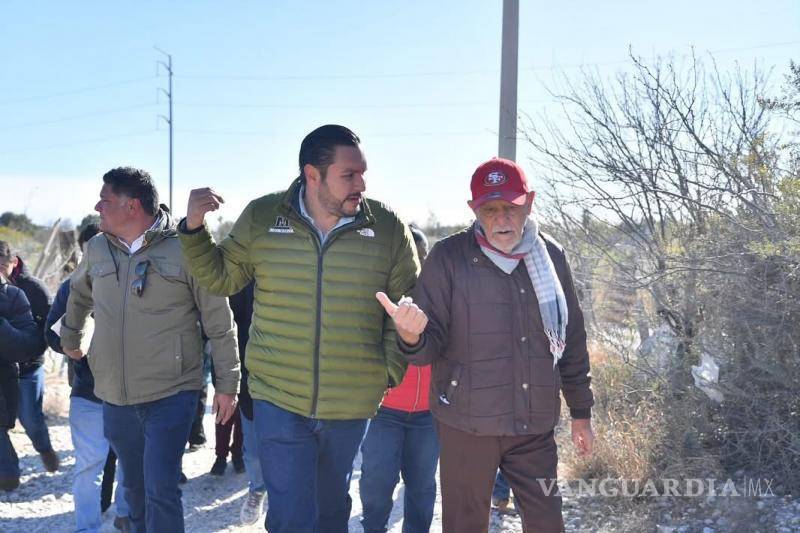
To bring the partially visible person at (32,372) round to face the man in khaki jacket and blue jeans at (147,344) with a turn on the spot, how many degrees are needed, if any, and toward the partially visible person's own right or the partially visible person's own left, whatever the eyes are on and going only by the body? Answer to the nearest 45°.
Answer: approximately 45° to the partially visible person's own left

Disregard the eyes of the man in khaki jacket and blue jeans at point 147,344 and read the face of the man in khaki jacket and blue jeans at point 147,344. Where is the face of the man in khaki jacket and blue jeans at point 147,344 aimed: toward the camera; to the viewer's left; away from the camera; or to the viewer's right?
to the viewer's left

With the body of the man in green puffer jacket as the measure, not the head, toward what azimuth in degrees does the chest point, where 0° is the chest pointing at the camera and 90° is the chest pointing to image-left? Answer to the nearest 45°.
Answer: approximately 0°

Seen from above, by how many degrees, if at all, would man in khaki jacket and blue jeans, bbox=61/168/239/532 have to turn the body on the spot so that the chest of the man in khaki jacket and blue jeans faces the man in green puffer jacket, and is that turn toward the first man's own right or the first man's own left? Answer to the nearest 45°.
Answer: approximately 90° to the first man's own left

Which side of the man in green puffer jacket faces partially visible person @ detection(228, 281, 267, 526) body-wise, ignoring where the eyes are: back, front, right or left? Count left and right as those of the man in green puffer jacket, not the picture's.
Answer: back

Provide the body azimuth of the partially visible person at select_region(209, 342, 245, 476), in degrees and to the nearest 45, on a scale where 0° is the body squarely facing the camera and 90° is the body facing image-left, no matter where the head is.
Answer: approximately 0°
